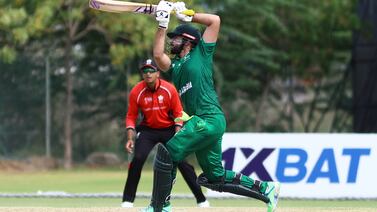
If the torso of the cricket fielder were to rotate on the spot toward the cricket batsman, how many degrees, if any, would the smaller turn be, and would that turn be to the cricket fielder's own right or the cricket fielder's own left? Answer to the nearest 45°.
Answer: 0° — they already face them

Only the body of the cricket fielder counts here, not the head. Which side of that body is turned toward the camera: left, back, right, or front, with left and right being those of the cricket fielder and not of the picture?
front
